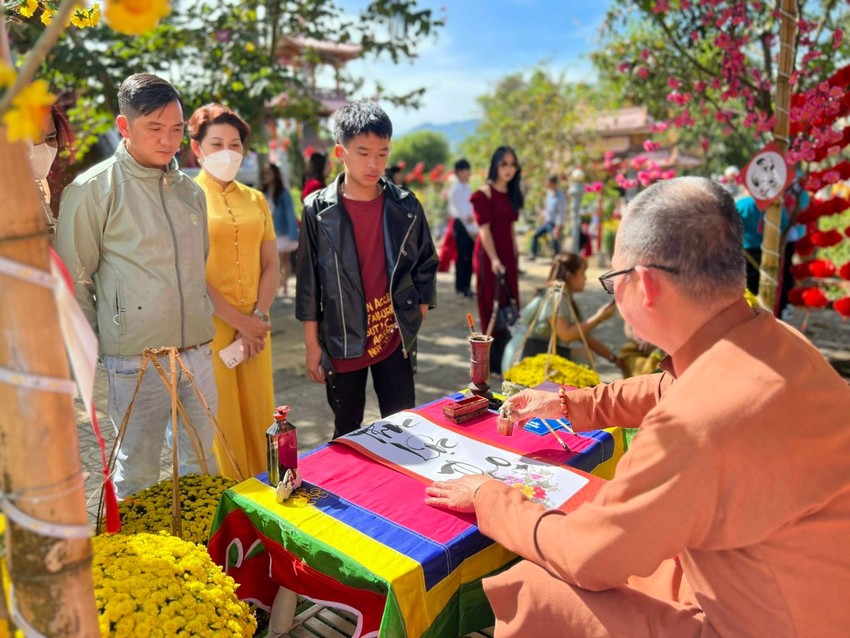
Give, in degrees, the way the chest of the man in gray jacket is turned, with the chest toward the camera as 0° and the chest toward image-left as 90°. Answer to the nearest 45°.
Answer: approximately 315°

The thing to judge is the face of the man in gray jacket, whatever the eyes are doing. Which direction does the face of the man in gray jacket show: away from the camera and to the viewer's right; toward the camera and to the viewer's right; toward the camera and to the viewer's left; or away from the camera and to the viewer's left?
toward the camera and to the viewer's right

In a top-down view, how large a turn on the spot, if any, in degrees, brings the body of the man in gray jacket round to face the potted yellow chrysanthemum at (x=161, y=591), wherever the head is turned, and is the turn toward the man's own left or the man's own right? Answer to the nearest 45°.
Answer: approximately 45° to the man's own right

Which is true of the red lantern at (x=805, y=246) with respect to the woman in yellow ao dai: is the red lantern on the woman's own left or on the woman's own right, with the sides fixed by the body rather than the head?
on the woman's own left

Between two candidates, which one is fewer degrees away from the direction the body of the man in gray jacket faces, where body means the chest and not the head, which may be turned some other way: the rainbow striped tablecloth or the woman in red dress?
the rainbow striped tablecloth

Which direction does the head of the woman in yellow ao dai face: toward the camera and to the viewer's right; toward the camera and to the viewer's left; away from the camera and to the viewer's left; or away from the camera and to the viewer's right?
toward the camera and to the viewer's right

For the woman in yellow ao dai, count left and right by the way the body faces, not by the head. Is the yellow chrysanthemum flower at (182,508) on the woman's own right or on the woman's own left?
on the woman's own right
